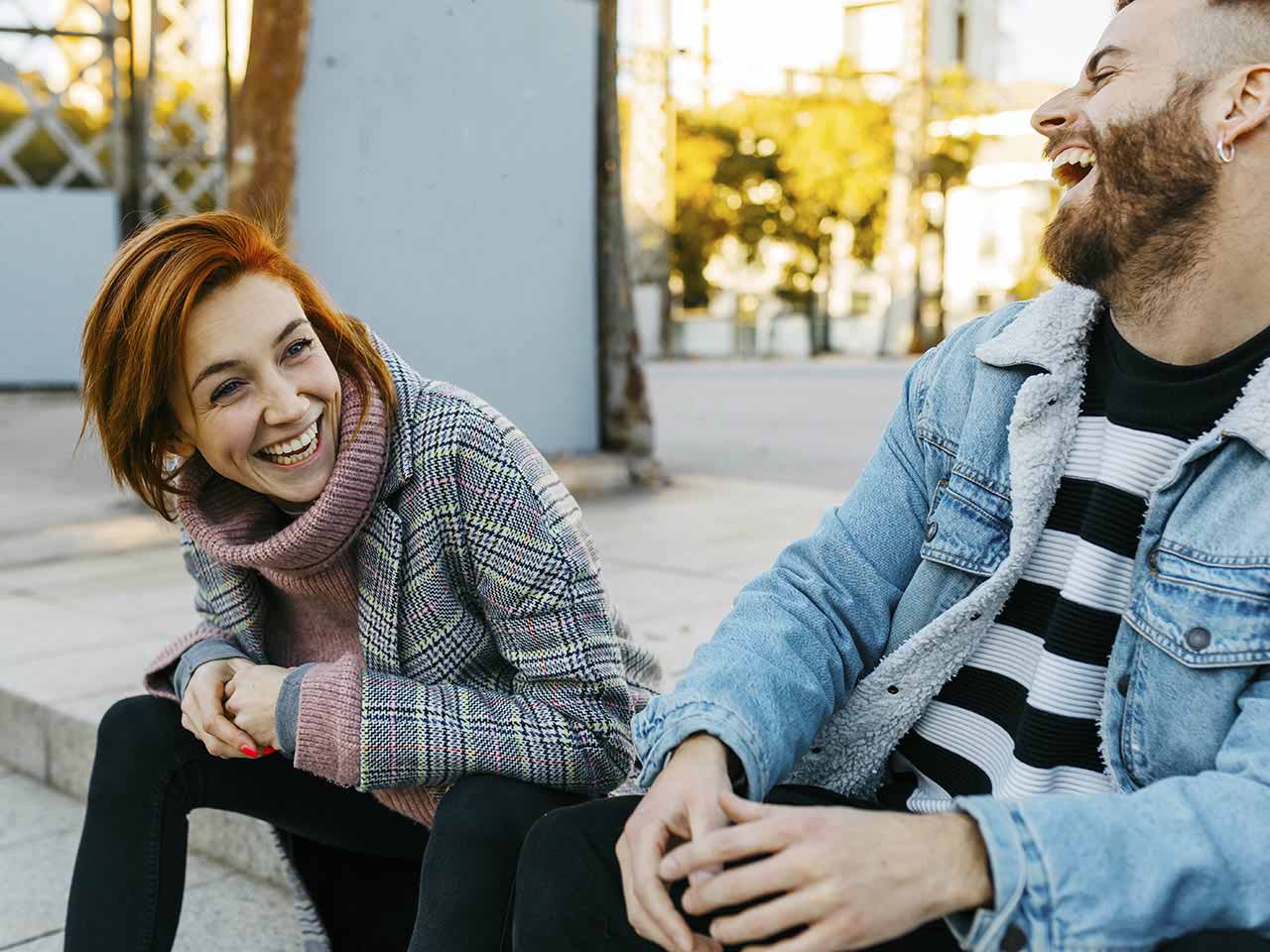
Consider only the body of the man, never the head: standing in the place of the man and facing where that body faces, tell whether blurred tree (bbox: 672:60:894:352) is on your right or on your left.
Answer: on your right

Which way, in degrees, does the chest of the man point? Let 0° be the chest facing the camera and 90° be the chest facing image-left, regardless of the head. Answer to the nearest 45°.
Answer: approximately 45°

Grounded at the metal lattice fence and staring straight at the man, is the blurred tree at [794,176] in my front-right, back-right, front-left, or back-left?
back-left

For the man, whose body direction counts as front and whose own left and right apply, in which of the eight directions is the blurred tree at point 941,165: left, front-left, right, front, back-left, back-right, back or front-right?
back-right

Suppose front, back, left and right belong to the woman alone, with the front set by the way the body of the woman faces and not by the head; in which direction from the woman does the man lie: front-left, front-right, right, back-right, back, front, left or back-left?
left

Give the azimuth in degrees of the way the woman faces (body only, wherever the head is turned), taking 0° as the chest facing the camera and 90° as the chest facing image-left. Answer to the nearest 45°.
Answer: approximately 45°

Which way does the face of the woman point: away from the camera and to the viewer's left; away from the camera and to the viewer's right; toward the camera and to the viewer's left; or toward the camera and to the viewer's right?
toward the camera and to the viewer's right

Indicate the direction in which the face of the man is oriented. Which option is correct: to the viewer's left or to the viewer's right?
to the viewer's left

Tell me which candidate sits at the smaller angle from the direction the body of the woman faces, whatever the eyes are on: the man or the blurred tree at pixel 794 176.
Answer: the man

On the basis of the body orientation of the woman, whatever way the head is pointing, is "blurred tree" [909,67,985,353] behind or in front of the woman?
behind

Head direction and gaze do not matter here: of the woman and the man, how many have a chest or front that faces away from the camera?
0
